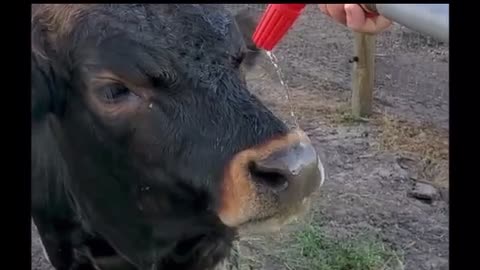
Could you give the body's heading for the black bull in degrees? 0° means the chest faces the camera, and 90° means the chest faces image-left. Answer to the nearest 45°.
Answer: approximately 315°
